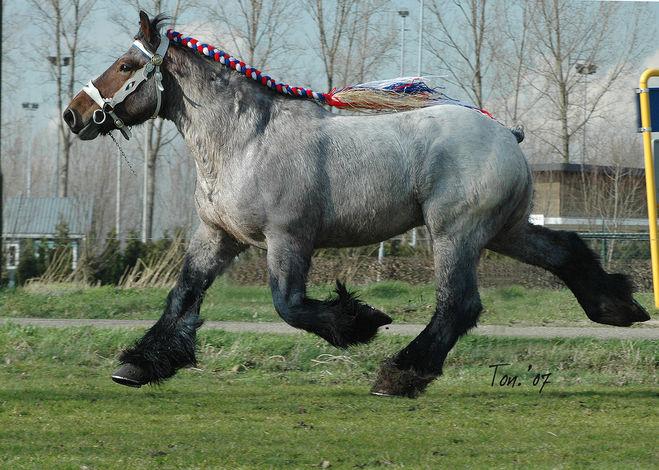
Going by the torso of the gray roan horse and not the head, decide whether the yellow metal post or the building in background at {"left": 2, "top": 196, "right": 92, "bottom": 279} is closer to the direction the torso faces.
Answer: the building in background

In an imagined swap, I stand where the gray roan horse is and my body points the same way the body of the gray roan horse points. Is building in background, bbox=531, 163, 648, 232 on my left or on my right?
on my right

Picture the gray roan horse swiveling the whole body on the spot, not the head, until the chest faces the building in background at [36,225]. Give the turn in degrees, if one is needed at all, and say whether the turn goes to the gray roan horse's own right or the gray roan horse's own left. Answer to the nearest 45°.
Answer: approximately 45° to the gray roan horse's own right

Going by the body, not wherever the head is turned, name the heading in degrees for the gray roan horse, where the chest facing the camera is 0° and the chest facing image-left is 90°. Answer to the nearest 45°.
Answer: approximately 90°

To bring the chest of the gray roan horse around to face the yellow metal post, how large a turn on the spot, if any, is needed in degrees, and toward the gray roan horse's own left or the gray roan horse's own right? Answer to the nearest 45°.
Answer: approximately 135° to the gray roan horse's own right
